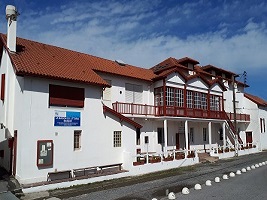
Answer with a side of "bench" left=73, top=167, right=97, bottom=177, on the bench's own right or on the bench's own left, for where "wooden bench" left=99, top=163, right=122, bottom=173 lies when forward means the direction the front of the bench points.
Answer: on the bench's own left

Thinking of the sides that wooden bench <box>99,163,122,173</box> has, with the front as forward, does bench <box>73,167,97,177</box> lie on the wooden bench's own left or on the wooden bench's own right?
on the wooden bench's own right

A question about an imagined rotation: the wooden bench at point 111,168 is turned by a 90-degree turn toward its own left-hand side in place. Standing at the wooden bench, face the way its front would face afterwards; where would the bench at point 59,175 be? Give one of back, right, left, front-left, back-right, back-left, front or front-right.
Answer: back

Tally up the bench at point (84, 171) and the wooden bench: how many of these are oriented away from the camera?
0

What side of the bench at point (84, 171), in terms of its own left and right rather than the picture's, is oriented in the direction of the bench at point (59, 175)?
right

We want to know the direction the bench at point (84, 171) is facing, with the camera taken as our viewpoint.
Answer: facing the viewer and to the right of the viewer

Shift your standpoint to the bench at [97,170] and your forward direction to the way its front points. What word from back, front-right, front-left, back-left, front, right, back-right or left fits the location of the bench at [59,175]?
right
